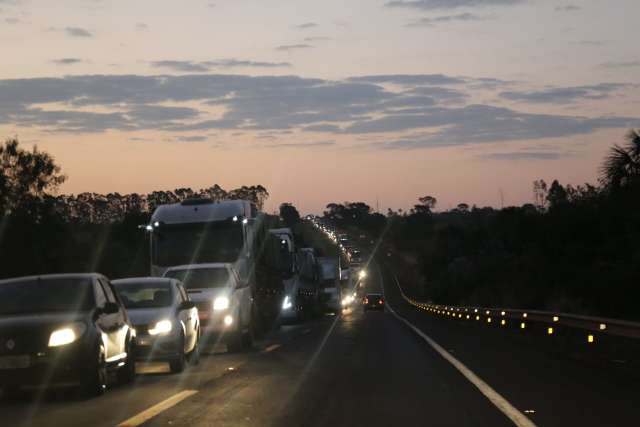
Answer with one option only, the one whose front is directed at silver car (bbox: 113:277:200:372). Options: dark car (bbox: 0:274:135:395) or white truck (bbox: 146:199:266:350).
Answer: the white truck

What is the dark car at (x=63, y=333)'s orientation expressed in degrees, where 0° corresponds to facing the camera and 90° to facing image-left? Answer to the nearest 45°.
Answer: approximately 45°

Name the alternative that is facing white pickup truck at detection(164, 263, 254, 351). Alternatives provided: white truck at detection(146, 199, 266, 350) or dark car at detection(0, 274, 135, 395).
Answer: the white truck

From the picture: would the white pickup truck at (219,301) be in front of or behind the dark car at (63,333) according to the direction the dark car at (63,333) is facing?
behind

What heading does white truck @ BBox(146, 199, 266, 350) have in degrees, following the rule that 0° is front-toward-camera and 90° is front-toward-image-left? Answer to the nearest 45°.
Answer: approximately 0°

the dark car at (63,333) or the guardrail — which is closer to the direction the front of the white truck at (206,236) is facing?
the dark car

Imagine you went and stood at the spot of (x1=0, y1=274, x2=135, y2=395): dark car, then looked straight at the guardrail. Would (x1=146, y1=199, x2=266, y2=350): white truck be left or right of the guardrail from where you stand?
left

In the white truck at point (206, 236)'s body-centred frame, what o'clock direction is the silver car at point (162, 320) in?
The silver car is roughly at 12 o'clock from the white truck.

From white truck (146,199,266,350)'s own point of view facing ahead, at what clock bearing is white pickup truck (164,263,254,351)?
The white pickup truck is roughly at 12 o'clock from the white truck.
